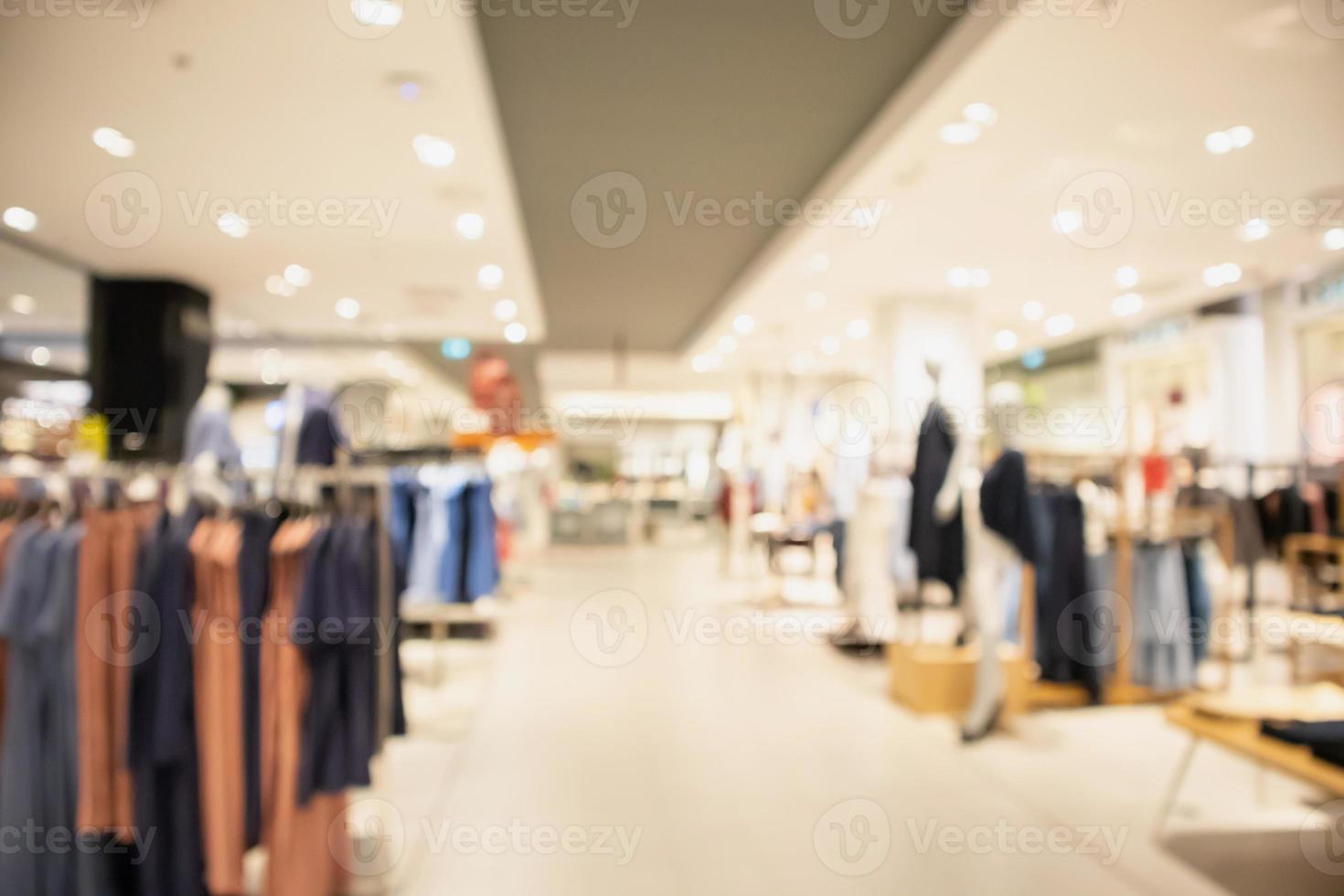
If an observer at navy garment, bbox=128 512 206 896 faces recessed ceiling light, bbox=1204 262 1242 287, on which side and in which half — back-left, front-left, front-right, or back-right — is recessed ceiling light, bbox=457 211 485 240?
front-left

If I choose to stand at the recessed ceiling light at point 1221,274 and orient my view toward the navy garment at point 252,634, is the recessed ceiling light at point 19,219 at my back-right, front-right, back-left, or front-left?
front-right
